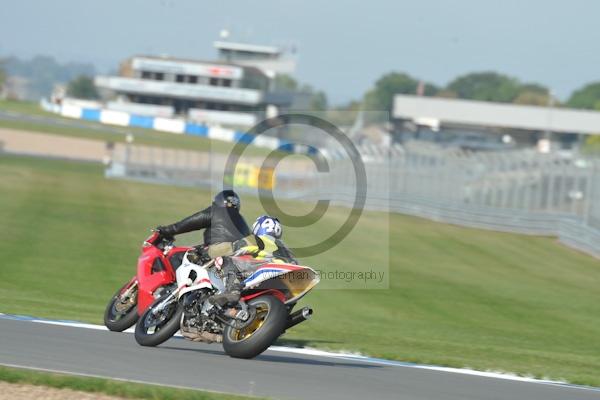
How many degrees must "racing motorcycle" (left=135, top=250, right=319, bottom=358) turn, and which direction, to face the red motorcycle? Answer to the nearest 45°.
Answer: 0° — it already faces it

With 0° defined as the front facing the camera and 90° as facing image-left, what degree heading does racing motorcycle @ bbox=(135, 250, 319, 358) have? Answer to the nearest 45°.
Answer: approximately 135°

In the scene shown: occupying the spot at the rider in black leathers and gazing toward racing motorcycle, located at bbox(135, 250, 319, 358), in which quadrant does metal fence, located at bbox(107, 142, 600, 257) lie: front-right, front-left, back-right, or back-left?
back-left

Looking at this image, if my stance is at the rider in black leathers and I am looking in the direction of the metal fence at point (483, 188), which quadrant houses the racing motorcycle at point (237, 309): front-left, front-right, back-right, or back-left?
back-right

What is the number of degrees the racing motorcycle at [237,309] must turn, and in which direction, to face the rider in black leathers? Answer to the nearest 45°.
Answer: approximately 45° to its right

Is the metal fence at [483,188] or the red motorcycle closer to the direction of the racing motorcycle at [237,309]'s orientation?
the red motorcycle
